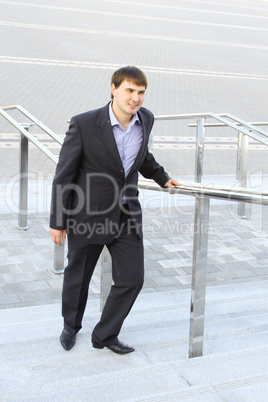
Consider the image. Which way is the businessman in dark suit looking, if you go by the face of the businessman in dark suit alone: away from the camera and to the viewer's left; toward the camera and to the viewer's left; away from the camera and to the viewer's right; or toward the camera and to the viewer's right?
toward the camera and to the viewer's right

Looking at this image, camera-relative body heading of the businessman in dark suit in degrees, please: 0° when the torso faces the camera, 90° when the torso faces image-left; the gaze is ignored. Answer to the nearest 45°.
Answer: approximately 315°
